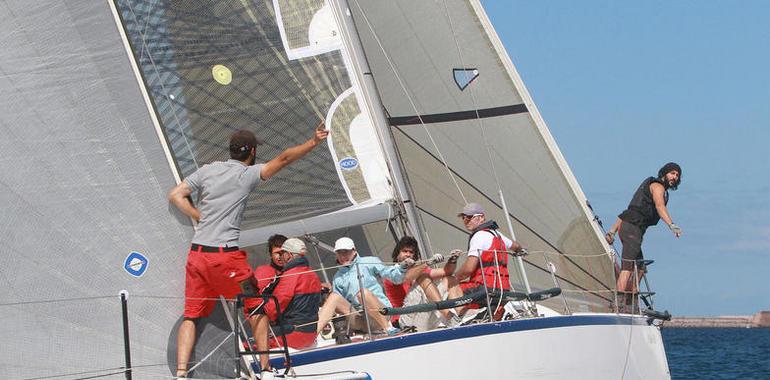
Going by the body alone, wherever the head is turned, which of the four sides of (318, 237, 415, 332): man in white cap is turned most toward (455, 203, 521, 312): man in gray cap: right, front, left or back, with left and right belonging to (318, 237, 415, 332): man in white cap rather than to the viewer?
left

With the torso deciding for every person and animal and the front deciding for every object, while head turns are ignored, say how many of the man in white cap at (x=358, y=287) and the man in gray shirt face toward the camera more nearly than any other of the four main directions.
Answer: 1

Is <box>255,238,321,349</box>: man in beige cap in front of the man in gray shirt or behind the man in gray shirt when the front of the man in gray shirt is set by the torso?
in front

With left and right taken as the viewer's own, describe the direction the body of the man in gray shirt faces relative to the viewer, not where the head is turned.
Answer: facing away from the viewer and to the right of the viewer

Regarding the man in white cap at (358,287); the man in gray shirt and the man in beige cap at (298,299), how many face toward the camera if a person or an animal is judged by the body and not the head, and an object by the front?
1

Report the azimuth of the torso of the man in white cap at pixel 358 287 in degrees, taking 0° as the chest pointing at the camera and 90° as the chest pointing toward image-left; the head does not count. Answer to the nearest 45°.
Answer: approximately 0°

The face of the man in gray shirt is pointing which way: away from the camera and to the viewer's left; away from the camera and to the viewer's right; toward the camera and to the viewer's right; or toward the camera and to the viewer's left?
away from the camera and to the viewer's right

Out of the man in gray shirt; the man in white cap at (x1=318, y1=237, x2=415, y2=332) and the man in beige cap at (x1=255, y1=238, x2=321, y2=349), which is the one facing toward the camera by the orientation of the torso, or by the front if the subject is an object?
the man in white cap at (x1=318, y1=237, x2=415, y2=332)

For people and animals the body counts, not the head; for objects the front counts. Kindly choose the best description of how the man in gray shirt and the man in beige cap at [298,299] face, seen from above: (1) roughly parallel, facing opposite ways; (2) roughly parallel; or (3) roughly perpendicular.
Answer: roughly perpendicular
